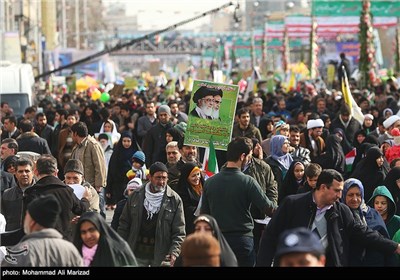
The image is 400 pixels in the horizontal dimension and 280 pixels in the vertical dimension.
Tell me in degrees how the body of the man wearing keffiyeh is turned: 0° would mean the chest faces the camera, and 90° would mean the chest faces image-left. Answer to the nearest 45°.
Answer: approximately 0°

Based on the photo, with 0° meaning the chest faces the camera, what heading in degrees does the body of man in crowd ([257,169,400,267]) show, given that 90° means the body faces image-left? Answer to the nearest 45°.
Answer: approximately 315°

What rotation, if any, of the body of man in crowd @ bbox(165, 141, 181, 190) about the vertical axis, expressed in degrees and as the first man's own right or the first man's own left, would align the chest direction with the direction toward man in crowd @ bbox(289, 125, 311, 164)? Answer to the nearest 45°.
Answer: approximately 135° to the first man's own left

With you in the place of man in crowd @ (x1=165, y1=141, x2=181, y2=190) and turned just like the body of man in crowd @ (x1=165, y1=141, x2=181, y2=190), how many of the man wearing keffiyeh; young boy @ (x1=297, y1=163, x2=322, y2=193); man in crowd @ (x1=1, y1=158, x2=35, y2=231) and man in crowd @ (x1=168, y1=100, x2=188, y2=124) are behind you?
1

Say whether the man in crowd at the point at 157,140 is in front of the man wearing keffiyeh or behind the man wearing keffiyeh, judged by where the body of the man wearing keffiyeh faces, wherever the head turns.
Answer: behind

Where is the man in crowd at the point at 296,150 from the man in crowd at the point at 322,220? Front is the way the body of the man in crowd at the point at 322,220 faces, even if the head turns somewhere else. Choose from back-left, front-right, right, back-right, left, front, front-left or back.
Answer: back-left

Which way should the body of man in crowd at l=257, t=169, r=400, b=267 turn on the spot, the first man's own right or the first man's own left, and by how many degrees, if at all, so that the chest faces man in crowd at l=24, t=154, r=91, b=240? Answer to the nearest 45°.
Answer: approximately 135° to the first man's own right

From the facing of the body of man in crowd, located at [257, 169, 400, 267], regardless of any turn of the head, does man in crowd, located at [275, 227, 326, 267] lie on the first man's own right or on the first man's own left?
on the first man's own right

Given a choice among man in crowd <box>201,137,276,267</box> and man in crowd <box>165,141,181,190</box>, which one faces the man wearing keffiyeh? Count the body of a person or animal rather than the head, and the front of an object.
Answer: man in crowd <box>165,141,181,190</box>
